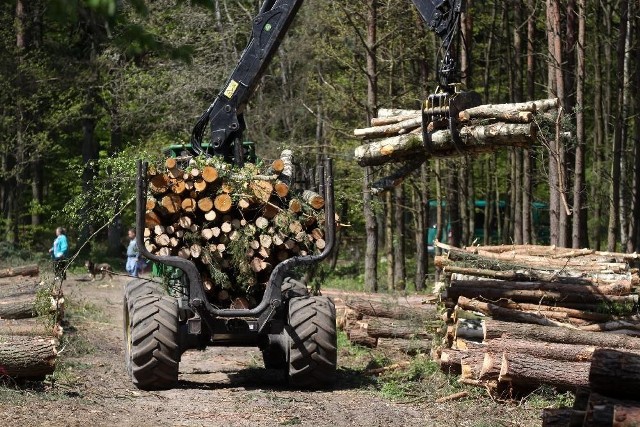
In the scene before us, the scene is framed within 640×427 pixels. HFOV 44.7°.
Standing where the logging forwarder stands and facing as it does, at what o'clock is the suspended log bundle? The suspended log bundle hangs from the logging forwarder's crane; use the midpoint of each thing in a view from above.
The suspended log bundle is roughly at 3 o'clock from the logging forwarder.

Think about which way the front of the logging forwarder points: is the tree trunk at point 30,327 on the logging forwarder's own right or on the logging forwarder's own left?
on the logging forwarder's own left

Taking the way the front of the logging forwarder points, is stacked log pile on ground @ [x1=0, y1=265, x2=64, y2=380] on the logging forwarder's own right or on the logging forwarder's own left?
on the logging forwarder's own left

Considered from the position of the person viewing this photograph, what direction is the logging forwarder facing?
facing away from the viewer

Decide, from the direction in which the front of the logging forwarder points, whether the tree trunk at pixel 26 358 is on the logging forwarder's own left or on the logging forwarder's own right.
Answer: on the logging forwarder's own left

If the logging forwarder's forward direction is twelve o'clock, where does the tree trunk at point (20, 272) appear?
The tree trunk is roughly at 11 o'clock from the logging forwarder.

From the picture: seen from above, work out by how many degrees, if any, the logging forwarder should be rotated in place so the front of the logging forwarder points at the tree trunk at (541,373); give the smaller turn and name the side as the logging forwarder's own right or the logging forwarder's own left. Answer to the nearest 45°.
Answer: approximately 135° to the logging forwarder's own right

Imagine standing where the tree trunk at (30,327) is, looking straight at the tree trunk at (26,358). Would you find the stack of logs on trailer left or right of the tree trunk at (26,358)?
left
